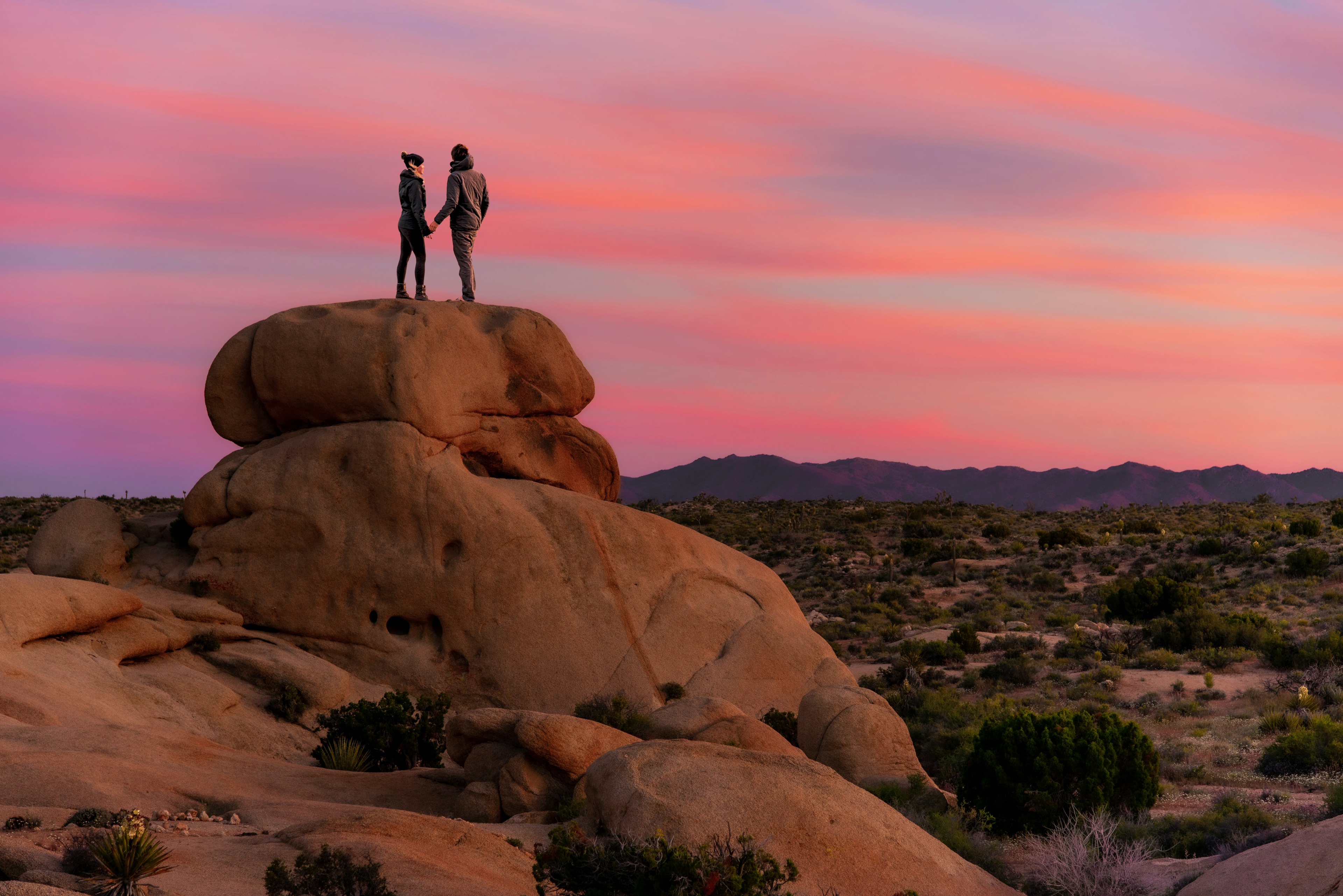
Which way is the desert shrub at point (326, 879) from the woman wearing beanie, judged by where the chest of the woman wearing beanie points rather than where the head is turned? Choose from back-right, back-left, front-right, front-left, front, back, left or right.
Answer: right

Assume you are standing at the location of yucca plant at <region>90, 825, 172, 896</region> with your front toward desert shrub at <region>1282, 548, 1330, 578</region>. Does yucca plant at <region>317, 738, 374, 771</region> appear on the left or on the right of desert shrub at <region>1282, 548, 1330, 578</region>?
left

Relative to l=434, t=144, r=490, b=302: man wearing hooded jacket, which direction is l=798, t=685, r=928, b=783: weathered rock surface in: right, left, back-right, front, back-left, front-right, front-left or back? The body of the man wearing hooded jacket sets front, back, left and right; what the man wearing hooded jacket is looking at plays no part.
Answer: back

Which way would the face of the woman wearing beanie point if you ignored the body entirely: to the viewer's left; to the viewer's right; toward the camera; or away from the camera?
to the viewer's right

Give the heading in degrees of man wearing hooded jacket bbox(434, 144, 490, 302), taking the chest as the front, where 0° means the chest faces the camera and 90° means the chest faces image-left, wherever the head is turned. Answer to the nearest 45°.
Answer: approximately 135°

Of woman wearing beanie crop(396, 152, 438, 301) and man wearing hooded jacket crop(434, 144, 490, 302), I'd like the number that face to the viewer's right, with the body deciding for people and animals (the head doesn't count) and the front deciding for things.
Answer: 1

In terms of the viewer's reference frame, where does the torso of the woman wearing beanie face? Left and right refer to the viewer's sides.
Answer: facing to the right of the viewer

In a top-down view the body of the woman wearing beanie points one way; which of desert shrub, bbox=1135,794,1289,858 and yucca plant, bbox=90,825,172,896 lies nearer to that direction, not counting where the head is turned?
the desert shrub

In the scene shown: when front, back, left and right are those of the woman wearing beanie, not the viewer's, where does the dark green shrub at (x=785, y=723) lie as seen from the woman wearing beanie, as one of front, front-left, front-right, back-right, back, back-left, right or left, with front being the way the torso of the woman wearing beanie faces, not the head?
front-right

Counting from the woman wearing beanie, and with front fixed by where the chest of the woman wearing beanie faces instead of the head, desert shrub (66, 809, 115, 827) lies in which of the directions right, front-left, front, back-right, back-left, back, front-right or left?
right

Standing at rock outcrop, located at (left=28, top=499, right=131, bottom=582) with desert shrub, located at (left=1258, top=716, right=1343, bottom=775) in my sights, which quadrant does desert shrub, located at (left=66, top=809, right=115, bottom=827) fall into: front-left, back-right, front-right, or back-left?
front-right

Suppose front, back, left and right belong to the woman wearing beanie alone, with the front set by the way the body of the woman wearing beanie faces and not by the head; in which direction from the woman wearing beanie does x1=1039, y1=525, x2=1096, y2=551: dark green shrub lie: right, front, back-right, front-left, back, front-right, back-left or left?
front-left

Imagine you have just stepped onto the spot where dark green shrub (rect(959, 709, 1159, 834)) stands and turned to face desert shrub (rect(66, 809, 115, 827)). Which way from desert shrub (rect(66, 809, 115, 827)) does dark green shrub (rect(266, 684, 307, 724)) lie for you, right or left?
right
